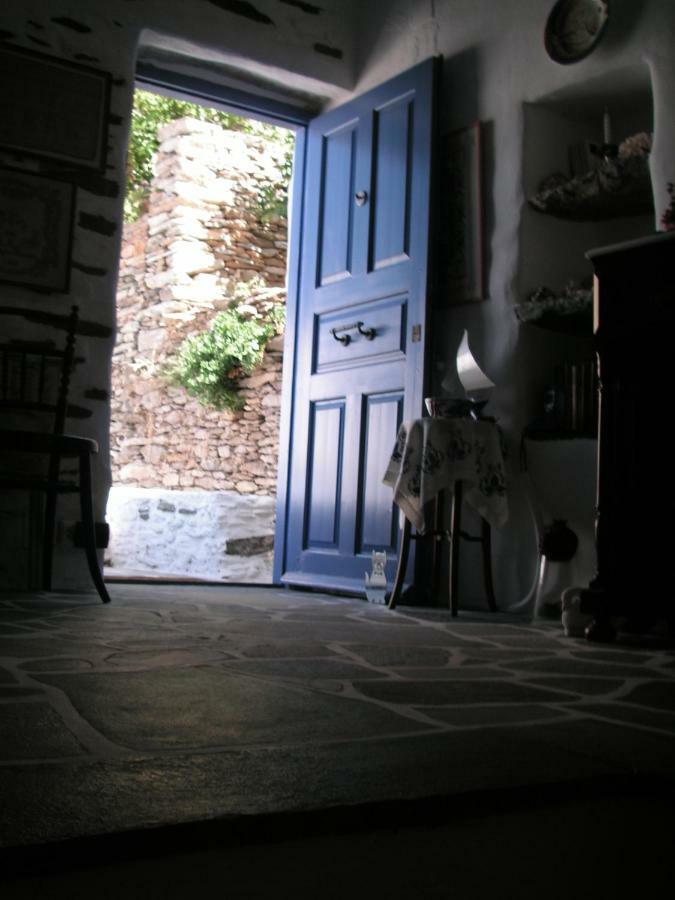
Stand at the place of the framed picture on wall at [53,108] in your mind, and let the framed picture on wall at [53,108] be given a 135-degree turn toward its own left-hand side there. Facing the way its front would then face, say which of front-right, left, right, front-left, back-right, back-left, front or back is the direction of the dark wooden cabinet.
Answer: back-right

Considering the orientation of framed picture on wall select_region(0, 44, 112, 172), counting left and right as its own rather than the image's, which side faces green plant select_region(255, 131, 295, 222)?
back

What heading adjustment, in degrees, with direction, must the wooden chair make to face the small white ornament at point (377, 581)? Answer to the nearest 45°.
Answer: approximately 45° to its left

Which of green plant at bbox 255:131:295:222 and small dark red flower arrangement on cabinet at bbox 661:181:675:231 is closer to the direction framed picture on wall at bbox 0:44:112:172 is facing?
the small dark red flower arrangement on cabinet

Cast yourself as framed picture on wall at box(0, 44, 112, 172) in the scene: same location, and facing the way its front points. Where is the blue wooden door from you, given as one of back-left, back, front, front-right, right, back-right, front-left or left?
front-left

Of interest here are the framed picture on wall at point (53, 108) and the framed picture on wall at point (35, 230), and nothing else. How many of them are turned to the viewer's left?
0

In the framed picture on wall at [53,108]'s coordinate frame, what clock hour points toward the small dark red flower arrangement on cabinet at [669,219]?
The small dark red flower arrangement on cabinet is roughly at 12 o'clock from the framed picture on wall.

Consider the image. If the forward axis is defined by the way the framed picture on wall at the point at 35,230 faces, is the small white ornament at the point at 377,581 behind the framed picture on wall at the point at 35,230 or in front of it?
in front

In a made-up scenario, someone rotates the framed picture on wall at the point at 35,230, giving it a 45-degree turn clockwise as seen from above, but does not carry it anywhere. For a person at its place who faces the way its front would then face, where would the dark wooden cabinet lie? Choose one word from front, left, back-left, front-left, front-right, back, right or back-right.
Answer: front-left

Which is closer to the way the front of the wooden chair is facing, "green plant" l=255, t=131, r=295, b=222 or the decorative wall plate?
the decorative wall plate

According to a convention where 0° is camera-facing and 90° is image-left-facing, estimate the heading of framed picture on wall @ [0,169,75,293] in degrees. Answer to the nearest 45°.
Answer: approximately 315°

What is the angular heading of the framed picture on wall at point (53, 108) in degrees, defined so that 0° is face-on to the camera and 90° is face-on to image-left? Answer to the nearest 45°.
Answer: approximately 315°

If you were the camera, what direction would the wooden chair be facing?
facing the viewer and to the right of the viewer
